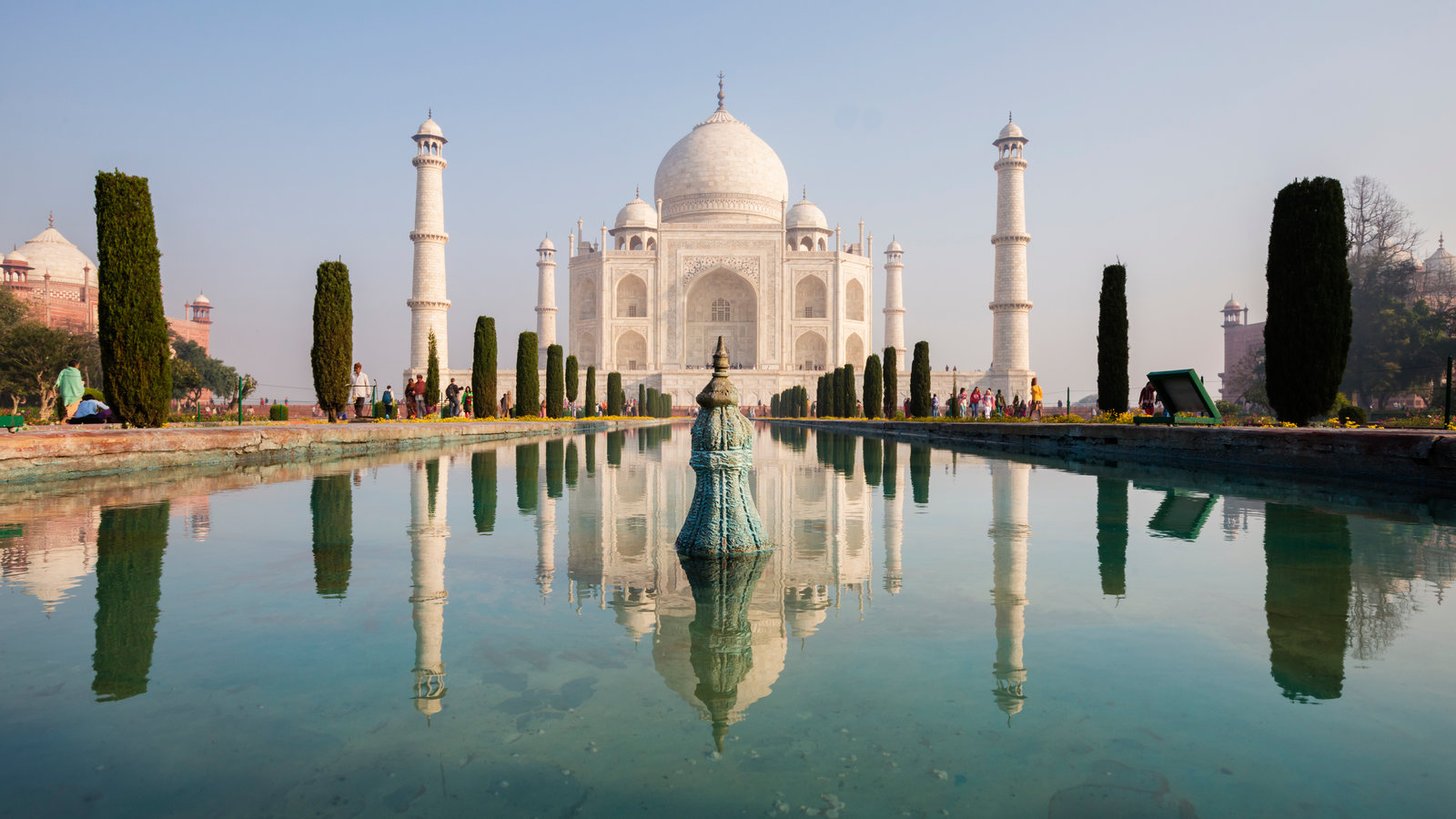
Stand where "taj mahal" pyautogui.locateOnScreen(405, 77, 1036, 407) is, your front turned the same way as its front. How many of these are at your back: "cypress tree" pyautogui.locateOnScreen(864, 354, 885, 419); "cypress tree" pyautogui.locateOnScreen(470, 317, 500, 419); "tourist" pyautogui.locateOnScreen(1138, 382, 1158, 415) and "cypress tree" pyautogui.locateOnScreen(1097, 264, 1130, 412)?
0

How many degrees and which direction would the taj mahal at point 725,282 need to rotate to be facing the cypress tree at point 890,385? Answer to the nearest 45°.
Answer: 0° — it already faces it

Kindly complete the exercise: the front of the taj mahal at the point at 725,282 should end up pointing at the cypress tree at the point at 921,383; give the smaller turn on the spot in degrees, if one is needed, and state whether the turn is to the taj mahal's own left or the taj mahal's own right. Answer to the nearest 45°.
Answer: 0° — it already faces it

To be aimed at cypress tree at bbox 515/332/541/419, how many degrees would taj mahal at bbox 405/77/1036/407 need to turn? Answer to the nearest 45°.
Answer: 0° — it already faces it

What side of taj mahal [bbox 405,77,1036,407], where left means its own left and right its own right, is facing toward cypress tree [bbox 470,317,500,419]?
front

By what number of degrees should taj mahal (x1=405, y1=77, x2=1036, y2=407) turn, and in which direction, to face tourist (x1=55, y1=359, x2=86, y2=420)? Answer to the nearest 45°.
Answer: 0° — it already faces them

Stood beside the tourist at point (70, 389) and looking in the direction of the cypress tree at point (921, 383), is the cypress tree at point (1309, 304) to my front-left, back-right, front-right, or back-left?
front-right

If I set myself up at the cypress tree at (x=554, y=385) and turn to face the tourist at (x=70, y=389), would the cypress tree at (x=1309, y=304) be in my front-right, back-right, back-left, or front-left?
front-left

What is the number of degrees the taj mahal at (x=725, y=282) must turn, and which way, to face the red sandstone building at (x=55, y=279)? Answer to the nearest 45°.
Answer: approximately 90° to its right

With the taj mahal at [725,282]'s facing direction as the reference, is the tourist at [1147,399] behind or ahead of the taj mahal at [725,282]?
ahead

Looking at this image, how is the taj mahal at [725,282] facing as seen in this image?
toward the camera

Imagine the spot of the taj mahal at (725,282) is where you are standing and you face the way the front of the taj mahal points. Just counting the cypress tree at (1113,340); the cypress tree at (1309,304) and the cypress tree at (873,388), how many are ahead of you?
3

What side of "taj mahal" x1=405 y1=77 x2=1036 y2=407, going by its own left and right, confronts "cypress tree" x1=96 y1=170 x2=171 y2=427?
front

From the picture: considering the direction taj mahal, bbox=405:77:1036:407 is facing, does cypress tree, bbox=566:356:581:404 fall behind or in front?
in front

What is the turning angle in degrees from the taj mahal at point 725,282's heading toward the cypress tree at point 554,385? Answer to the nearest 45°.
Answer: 0° — it already faces it

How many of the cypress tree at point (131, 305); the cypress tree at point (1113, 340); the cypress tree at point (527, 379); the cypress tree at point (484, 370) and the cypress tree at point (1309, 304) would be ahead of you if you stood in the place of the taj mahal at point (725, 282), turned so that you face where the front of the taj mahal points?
5

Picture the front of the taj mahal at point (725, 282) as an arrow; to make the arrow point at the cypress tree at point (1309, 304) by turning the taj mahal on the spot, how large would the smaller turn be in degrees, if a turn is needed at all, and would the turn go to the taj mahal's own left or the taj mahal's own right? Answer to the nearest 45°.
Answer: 0° — it already faces it
